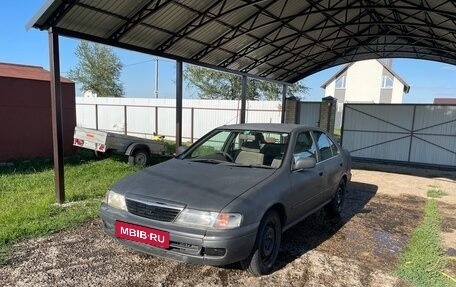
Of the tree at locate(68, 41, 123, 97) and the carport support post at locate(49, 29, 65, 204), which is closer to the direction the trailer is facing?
the tree

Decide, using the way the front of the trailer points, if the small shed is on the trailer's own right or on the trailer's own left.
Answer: on the trailer's own left

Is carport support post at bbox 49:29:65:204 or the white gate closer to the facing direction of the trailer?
the white gate

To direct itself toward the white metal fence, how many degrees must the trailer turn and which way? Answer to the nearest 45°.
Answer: approximately 45° to its left

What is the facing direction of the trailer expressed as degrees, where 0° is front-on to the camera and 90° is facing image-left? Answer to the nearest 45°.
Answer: approximately 225°

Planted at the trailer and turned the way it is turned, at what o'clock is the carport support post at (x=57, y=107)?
The carport support post is roughly at 5 o'clock from the trailer.

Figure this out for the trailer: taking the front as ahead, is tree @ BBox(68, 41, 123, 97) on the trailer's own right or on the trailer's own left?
on the trailer's own left

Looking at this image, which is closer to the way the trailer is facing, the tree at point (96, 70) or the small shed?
the tree

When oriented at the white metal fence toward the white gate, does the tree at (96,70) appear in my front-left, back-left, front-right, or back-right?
back-left

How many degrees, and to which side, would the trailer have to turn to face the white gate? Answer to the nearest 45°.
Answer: approximately 45° to its right
